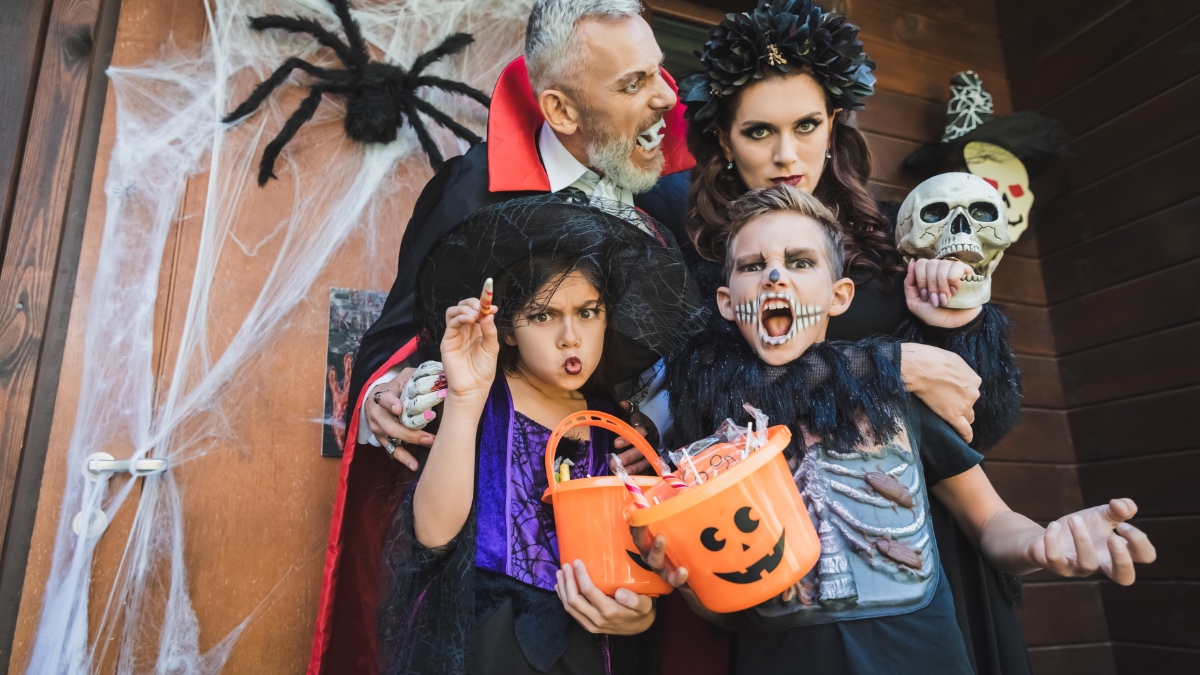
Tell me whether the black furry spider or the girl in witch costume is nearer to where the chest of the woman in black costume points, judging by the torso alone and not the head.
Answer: the girl in witch costume

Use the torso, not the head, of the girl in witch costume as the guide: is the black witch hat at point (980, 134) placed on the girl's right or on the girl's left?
on the girl's left

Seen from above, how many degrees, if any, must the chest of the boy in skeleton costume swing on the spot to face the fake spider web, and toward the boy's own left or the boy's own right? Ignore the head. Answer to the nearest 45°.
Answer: approximately 90° to the boy's own right

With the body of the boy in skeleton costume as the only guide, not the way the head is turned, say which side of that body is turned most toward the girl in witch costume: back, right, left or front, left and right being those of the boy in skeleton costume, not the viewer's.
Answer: right

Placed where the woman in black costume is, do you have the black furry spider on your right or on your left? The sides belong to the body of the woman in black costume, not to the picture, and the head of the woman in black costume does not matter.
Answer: on your right

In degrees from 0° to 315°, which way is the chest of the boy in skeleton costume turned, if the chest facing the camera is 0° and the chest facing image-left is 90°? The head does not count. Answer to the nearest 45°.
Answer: approximately 0°

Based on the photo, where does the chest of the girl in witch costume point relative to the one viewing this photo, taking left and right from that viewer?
facing the viewer and to the right of the viewer

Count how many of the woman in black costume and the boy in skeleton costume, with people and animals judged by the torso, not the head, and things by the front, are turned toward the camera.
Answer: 2

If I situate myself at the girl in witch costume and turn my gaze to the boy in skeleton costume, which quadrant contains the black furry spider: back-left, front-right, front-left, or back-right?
back-left
